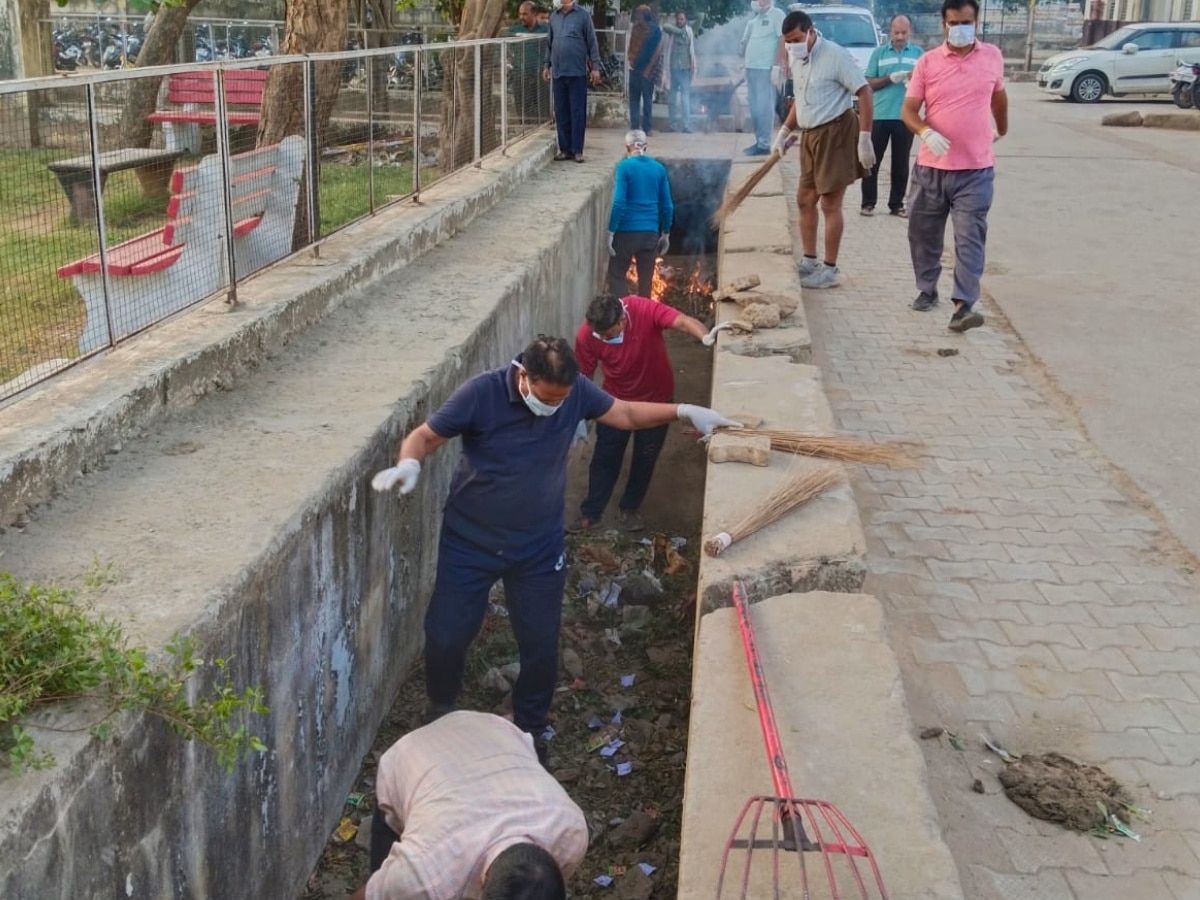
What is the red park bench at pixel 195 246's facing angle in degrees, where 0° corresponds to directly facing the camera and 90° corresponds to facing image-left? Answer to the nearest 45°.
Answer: approximately 45°

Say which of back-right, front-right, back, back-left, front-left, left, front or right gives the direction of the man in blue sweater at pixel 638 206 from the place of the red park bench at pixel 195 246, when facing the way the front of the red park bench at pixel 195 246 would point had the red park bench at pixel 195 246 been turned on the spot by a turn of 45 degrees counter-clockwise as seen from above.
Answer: back-left

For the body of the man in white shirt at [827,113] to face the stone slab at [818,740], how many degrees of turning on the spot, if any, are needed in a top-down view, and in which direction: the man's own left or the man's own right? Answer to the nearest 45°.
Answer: approximately 45° to the man's own left

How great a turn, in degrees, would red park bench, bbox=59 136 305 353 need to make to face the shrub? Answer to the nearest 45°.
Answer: approximately 45° to its left

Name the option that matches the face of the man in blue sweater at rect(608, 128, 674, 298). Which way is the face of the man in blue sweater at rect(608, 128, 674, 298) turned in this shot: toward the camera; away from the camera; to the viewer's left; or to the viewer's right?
away from the camera

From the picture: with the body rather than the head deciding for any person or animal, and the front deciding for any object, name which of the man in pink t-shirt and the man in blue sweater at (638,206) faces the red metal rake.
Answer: the man in pink t-shirt

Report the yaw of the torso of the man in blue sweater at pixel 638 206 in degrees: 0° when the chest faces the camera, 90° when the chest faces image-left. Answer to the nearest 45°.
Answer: approximately 180°

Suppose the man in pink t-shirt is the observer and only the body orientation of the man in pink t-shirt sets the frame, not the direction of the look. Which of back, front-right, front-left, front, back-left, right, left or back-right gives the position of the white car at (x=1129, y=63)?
back
